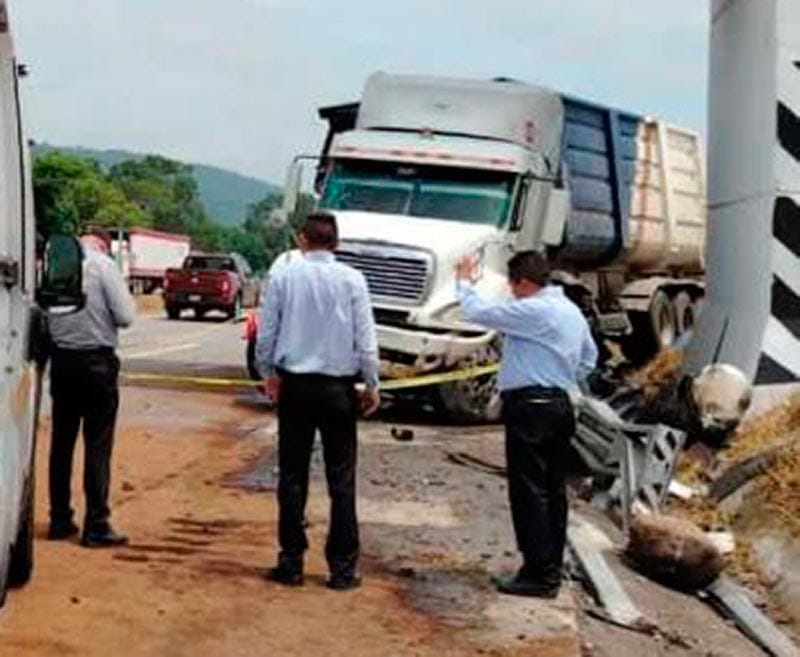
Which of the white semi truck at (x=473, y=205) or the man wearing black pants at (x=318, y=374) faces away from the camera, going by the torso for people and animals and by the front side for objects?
the man wearing black pants

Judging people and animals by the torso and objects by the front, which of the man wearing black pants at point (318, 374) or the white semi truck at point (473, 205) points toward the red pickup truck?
the man wearing black pants

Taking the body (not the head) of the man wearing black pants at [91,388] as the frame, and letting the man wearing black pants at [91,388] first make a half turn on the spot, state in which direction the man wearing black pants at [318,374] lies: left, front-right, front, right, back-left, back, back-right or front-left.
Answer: left

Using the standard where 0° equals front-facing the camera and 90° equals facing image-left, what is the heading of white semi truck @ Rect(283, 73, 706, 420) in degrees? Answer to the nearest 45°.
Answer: approximately 45°

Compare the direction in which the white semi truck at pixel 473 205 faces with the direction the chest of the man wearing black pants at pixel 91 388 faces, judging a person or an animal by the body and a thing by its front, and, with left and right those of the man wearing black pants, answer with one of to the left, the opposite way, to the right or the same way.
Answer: the opposite way

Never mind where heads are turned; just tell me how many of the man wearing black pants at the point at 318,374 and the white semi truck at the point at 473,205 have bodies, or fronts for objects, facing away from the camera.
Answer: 1

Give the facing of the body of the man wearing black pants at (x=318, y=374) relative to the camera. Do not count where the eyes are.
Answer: away from the camera

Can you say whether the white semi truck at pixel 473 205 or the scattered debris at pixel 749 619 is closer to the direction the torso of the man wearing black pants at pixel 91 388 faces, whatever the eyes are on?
the white semi truck

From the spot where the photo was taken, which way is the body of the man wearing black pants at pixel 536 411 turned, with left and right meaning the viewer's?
facing away from the viewer and to the left of the viewer
